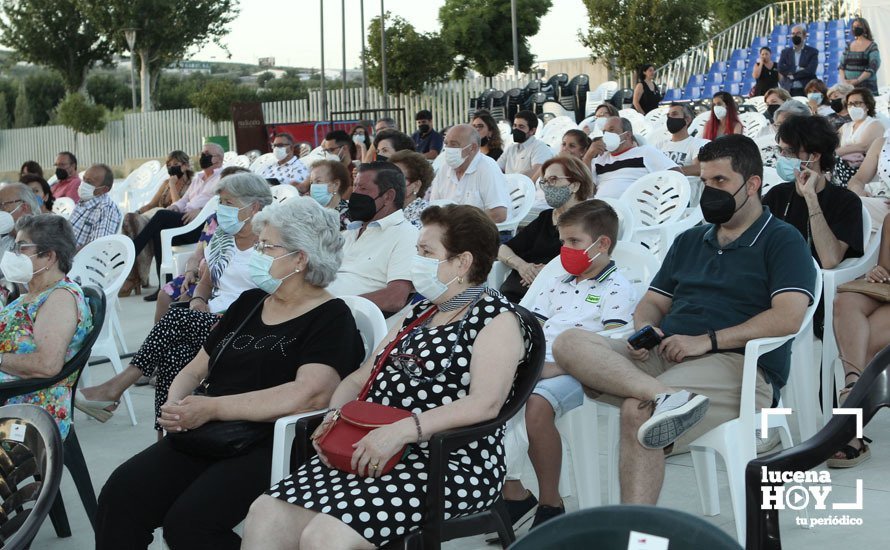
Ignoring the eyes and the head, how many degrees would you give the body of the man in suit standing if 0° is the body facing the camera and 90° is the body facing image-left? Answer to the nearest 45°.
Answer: approximately 45°

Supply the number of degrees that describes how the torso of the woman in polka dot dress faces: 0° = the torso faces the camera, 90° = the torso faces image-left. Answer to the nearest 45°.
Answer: approximately 45°

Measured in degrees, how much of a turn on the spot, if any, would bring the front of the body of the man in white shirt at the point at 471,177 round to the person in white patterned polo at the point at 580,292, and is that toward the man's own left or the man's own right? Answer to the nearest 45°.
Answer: approximately 45° to the man's own left

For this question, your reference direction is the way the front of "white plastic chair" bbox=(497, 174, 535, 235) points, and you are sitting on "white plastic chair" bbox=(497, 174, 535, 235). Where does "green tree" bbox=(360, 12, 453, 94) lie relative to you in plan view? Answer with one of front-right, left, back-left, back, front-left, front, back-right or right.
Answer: back-right

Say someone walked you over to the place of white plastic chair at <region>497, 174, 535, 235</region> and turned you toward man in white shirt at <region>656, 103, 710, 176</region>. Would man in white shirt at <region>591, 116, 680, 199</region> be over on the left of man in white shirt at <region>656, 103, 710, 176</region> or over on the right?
right

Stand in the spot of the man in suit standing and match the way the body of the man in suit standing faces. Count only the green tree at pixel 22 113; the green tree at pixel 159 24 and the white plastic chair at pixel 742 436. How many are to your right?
2

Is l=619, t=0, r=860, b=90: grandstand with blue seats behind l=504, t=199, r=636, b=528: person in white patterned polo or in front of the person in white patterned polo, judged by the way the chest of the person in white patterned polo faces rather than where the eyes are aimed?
behind

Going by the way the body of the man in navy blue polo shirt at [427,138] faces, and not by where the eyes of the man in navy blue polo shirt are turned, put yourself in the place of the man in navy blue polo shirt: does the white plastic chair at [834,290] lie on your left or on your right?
on your left

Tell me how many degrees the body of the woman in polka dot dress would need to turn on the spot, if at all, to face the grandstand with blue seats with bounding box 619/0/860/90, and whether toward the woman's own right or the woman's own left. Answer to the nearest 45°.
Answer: approximately 135° to the woman's own right

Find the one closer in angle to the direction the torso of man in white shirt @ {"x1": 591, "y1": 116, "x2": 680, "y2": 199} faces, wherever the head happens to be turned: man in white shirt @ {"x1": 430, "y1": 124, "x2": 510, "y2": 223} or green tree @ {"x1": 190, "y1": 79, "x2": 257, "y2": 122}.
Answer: the man in white shirt

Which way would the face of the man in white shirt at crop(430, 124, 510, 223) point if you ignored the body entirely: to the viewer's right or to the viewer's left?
to the viewer's left
